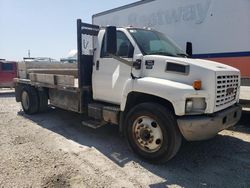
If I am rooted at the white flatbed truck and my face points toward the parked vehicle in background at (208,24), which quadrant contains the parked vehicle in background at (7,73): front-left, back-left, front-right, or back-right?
front-left

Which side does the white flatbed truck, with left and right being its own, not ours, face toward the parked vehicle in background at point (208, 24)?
left

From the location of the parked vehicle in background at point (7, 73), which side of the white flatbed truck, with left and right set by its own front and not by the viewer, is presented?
back

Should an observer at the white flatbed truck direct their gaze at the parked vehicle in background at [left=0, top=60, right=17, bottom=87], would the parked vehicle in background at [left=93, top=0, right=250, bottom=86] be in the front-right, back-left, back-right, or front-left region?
front-right
